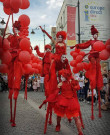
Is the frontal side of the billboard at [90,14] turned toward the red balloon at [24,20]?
yes

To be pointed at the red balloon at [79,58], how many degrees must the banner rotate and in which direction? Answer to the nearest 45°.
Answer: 0° — it already faces it

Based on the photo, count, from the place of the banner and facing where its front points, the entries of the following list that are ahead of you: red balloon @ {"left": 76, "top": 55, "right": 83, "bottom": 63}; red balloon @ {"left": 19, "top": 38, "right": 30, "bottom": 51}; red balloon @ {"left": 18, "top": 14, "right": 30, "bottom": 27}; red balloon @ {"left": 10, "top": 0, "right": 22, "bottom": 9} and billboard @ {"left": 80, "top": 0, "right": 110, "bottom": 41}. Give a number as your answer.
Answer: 4

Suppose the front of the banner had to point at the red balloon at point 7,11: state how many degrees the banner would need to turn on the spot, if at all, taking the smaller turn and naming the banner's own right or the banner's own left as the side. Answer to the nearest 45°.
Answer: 0° — it already faces it

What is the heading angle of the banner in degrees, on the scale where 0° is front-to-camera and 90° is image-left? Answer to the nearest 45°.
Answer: approximately 0°
